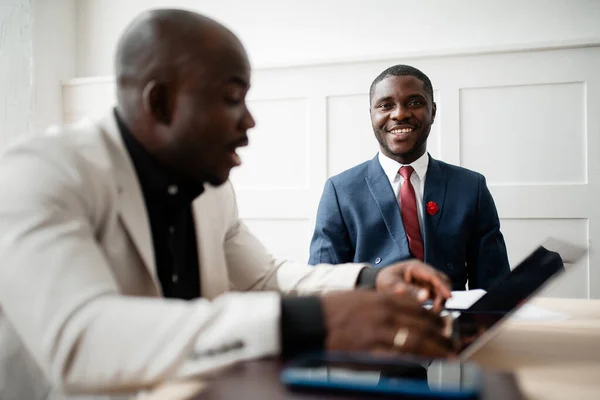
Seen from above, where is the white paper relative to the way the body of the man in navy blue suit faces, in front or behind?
in front

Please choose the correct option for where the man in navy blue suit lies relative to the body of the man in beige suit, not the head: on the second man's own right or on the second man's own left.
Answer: on the second man's own left

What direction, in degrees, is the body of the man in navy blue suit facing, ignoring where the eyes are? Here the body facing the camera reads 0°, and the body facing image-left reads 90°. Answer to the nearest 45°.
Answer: approximately 0°

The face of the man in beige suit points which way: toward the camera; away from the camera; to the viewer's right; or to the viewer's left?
to the viewer's right

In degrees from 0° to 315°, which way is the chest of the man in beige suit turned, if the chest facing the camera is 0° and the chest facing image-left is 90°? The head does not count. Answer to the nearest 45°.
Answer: approximately 315°

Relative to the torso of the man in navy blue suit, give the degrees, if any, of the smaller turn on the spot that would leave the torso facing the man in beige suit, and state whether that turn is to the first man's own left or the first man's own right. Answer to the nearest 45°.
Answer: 0° — they already face them
